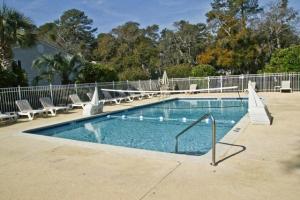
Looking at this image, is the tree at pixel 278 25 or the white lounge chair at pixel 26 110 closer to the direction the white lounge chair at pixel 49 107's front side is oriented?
the tree

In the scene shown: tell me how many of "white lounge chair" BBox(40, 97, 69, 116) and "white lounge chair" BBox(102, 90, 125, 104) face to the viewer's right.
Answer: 2

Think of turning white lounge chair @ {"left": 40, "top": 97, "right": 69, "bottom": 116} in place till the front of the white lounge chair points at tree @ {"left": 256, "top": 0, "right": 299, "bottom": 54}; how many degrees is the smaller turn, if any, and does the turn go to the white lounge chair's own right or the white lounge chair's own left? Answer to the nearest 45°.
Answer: approximately 45° to the white lounge chair's own left

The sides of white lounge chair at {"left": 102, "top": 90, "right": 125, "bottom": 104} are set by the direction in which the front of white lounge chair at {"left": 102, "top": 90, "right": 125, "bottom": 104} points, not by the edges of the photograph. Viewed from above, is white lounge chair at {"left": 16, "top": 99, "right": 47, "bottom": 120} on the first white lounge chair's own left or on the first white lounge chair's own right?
on the first white lounge chair's own right

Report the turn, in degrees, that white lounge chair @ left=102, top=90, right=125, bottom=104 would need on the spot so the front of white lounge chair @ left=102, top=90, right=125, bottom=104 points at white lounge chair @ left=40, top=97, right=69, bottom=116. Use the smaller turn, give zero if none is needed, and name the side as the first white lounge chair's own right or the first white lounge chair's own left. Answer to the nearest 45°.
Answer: approximately 135° to the first white lounge chair's own right

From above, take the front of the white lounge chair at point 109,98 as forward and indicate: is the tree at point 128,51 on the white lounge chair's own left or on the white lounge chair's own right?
on the white lounge chair's own left

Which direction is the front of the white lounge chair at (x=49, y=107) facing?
to the viewer's right

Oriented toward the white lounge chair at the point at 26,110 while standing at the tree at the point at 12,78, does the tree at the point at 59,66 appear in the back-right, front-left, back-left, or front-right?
back-left

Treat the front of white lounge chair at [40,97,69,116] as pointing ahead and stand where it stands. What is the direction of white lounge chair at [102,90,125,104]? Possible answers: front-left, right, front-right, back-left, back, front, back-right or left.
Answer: front-left

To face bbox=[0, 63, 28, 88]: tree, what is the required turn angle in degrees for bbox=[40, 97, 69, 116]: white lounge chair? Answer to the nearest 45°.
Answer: approximately 135° to its left

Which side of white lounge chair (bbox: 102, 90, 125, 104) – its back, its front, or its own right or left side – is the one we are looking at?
right
